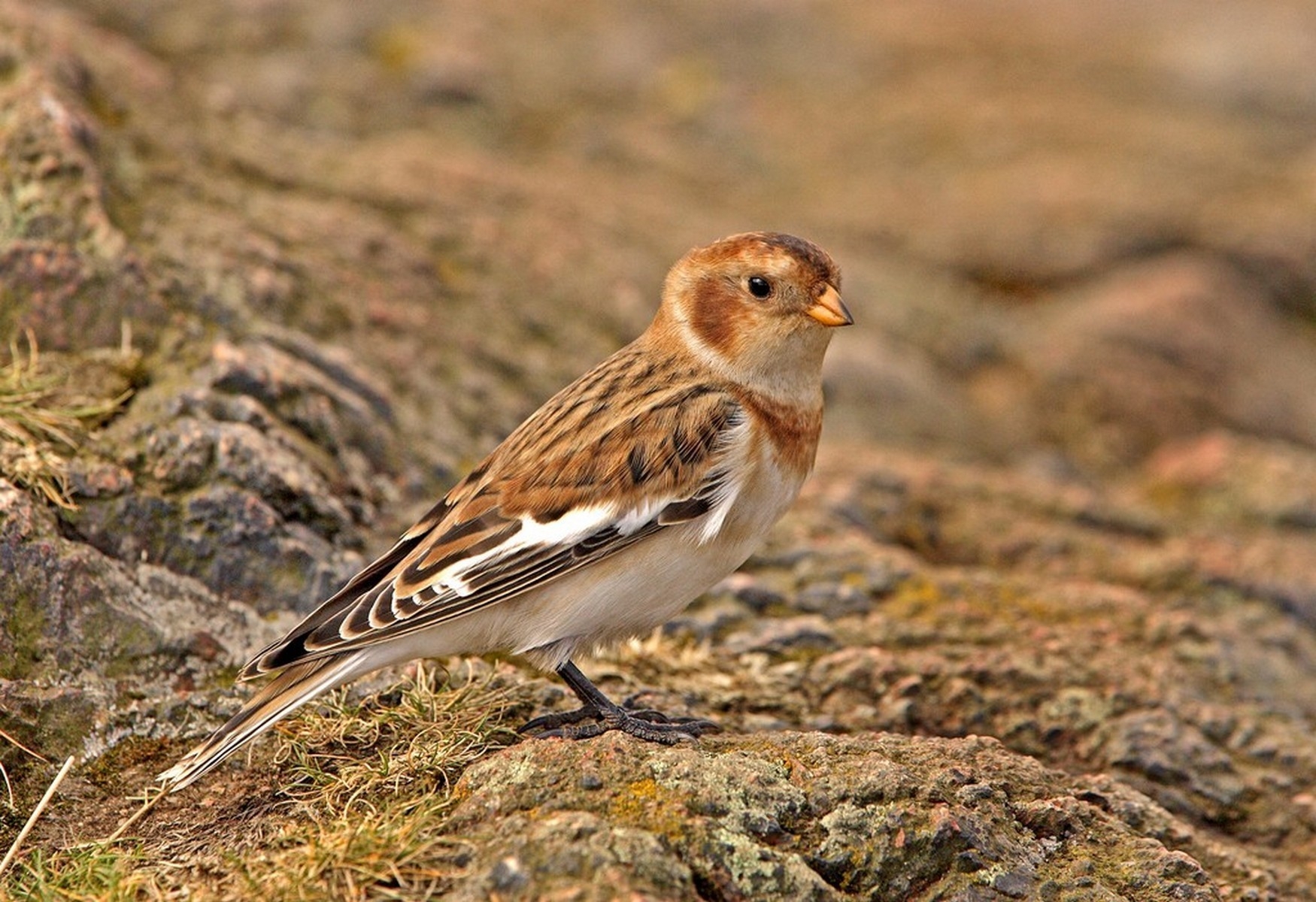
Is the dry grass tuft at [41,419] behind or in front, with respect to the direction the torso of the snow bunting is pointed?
behind

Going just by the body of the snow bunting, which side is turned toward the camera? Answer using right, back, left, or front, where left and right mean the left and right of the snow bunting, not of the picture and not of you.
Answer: right

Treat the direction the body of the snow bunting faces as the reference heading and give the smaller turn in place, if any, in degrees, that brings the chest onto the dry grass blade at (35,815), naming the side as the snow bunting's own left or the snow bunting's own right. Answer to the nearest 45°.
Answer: approximately 135° to the snow bunting's own right

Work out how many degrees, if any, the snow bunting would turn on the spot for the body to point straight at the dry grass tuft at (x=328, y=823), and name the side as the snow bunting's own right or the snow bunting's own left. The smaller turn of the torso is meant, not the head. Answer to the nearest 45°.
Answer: approximately 135° to the snow bunting's own right

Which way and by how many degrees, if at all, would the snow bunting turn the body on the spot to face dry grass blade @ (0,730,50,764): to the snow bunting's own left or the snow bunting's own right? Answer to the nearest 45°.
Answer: approximately 180°
